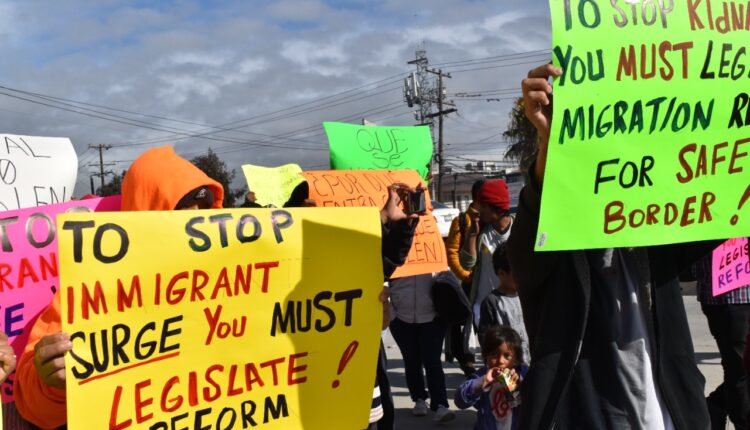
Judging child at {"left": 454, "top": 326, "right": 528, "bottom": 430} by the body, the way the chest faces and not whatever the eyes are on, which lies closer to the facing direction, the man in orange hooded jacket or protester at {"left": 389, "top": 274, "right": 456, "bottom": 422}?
the man in orange hooded jacket

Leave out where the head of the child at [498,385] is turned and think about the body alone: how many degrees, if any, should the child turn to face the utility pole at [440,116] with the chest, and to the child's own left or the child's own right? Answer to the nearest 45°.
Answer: approximately 180°

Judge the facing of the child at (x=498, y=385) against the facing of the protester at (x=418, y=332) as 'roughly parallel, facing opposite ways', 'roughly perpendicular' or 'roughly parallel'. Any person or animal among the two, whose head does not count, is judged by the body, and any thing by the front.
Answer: roughly parallel

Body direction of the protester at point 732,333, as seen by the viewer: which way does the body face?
toward the camera

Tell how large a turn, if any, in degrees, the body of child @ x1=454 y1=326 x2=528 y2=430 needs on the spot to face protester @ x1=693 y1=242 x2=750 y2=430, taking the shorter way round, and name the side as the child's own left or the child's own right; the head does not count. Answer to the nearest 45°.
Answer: approximately 135° to the child's own left

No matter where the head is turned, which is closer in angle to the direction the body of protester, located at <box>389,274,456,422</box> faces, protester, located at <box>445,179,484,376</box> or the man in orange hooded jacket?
the man in orange hooded jacket

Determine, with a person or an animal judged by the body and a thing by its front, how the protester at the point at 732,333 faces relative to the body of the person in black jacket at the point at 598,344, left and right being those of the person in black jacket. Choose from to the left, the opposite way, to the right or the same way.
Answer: the same way

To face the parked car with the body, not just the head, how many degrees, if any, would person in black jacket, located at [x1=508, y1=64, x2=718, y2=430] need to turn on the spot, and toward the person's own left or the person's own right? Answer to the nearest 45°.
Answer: approximately 180°

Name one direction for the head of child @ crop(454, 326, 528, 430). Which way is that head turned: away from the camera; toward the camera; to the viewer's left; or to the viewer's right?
toward the camera

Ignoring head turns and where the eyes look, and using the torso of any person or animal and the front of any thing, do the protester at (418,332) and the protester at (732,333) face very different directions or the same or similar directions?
same or similar directions

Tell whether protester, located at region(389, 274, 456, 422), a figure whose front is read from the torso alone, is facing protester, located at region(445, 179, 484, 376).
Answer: no

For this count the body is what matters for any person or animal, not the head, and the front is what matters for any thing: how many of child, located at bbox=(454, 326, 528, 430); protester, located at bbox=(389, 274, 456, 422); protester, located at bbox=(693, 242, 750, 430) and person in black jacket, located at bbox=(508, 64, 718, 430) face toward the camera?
4

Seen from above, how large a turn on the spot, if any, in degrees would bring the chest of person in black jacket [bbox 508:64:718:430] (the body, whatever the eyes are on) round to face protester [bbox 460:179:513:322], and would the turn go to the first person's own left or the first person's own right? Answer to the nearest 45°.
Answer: approximately 180°

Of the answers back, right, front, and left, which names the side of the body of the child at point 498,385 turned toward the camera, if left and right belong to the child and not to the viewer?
front

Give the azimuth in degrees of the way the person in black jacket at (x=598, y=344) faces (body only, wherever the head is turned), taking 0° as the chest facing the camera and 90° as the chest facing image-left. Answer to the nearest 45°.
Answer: approximately 0°
